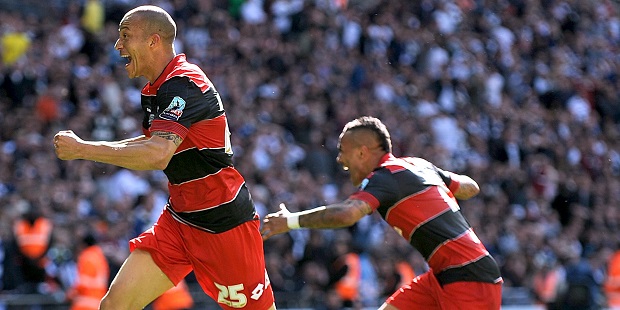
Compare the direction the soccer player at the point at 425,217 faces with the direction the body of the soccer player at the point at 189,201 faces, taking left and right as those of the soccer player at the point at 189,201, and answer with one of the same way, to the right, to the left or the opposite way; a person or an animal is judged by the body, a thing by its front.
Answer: the same way

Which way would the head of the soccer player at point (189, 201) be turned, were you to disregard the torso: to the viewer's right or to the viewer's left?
to the viewer's left

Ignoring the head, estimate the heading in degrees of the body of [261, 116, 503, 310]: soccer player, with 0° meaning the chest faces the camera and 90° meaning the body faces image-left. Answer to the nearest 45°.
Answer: approximately 90°

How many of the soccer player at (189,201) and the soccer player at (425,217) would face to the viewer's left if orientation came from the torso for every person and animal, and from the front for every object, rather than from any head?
2

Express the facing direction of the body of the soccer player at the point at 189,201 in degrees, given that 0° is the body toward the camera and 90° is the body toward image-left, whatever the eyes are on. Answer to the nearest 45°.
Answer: approximately 90°

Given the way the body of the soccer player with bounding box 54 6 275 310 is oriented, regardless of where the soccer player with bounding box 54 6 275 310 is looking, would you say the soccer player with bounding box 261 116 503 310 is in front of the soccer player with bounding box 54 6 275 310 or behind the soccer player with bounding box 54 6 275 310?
behind

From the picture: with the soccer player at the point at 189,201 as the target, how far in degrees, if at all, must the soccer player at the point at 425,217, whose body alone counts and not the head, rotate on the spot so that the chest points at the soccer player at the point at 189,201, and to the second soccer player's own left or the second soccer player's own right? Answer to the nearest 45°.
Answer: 0° — they already face them
